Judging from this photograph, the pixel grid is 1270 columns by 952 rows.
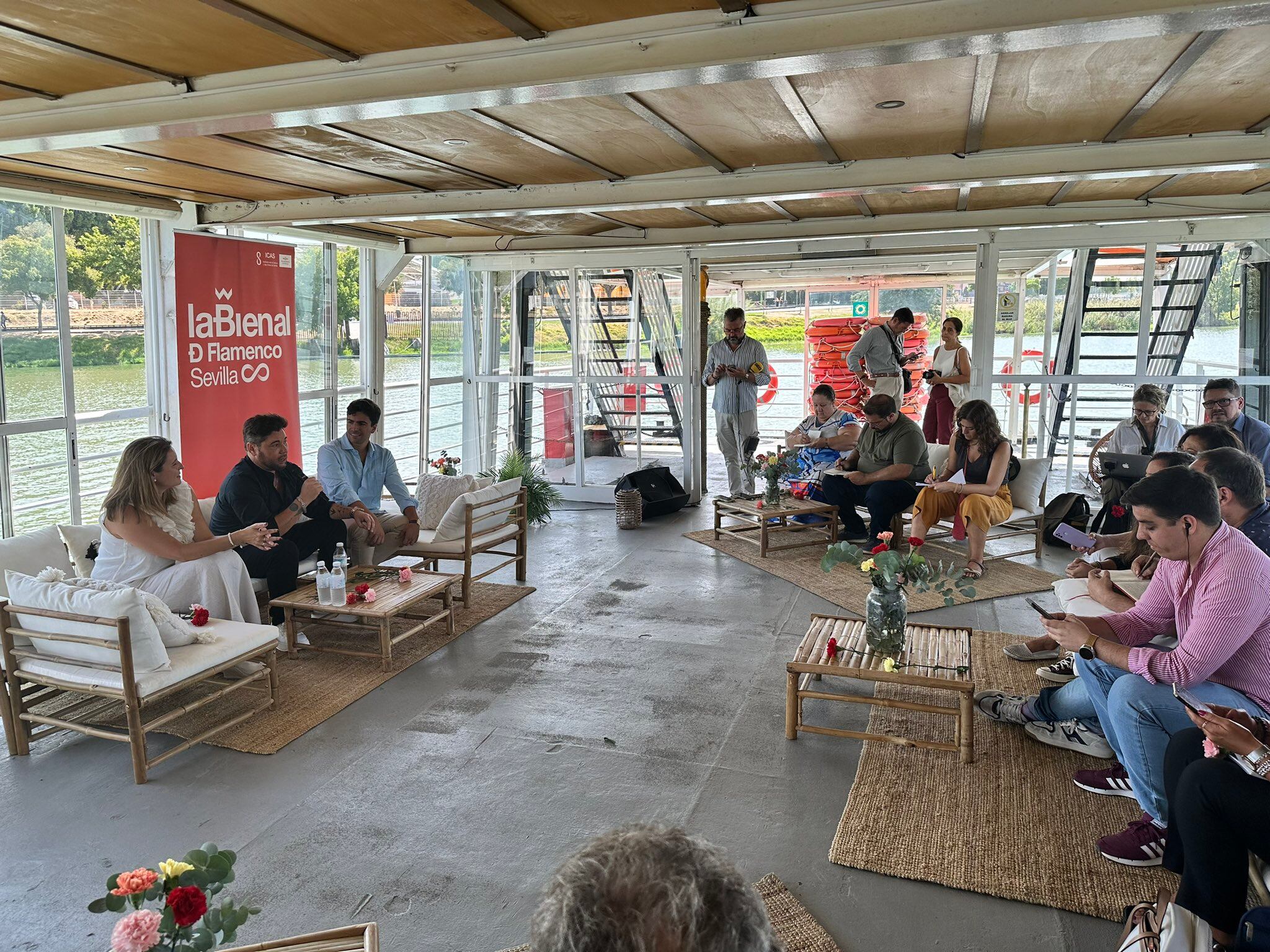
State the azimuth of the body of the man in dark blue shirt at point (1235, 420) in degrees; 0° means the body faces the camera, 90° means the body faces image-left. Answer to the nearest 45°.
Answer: approximately 45°

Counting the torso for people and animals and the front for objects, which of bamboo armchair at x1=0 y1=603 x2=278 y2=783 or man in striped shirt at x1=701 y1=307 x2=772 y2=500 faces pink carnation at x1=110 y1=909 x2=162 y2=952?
the man in striped shirt

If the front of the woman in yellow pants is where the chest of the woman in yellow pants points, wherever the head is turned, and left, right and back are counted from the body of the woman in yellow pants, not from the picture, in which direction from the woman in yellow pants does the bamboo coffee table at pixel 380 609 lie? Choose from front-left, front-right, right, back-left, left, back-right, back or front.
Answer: front

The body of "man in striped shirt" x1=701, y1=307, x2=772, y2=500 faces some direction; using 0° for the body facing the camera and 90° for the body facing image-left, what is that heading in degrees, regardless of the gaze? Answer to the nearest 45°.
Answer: approximately 0°

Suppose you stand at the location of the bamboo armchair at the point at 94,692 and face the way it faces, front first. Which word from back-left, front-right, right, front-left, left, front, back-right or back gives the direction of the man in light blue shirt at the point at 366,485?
front

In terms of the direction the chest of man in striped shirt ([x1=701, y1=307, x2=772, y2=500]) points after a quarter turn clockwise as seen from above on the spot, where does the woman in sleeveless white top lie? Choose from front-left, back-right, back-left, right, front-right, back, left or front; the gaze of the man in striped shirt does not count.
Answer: back

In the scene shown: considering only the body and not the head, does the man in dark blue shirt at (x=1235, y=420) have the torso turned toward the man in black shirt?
yes

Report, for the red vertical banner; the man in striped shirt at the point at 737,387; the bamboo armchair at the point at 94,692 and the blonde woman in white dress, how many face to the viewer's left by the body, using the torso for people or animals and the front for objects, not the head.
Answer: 0

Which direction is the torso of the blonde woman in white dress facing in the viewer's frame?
to the viewer's right

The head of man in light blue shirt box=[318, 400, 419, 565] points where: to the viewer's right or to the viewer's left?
to the viewer's left

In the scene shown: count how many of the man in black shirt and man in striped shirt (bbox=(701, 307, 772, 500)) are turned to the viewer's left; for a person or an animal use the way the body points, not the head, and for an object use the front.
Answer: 0

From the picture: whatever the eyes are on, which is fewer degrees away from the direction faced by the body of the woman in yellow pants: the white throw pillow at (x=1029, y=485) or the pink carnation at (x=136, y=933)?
the pink carnation

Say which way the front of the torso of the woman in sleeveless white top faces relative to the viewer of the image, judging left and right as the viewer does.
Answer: facing the viewer and to the left of the viewer

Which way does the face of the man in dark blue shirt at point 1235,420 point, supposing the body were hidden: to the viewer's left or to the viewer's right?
to the viewer's left

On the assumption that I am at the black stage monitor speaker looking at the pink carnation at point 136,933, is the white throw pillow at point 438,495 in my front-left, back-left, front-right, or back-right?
front-right
